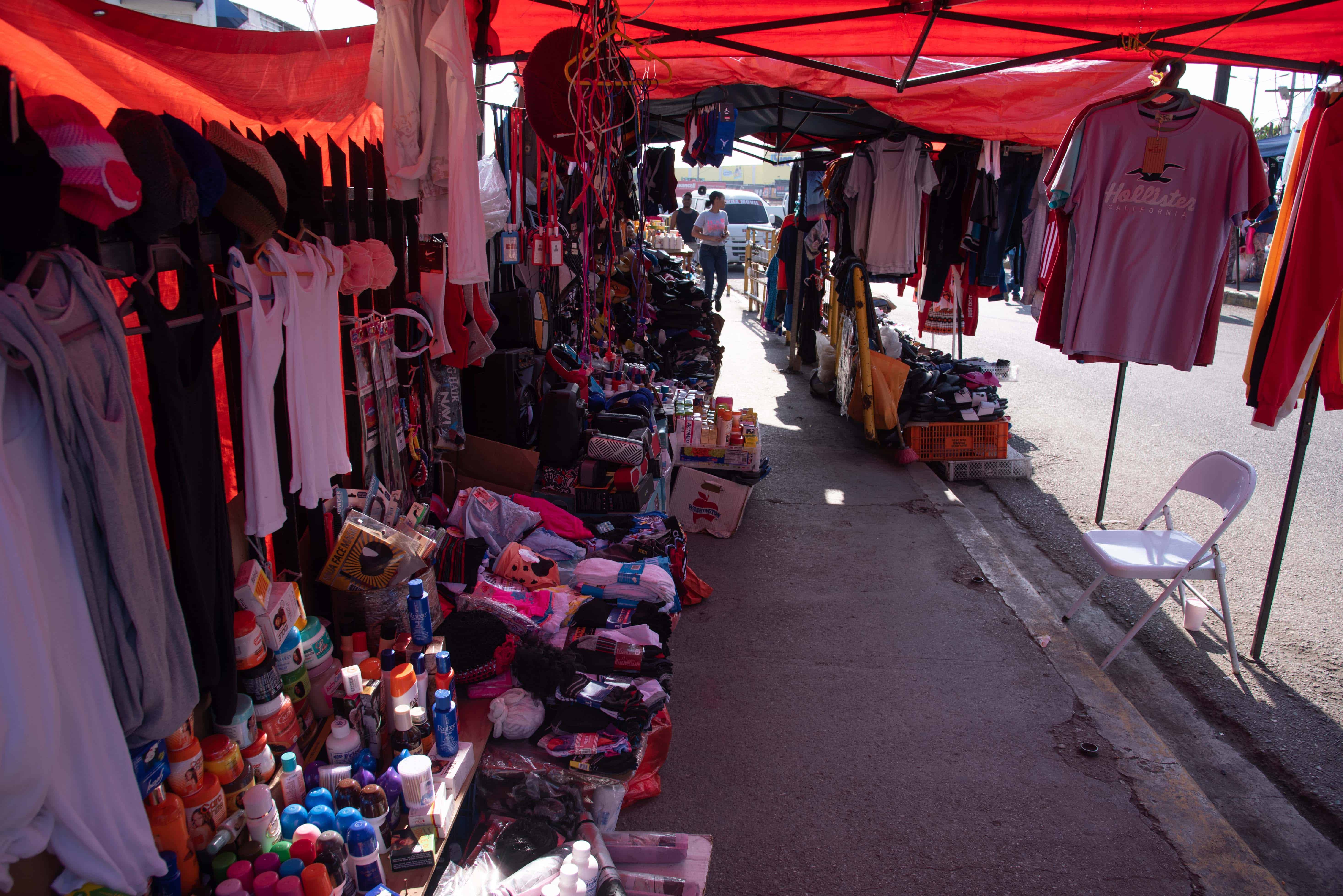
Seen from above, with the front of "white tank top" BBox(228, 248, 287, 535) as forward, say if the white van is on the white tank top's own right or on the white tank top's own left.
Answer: on the white tank top's own left

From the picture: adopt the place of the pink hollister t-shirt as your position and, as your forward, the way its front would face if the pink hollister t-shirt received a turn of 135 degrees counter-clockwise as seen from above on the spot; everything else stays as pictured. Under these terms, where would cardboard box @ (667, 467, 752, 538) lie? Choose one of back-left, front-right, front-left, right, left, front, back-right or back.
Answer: back-left

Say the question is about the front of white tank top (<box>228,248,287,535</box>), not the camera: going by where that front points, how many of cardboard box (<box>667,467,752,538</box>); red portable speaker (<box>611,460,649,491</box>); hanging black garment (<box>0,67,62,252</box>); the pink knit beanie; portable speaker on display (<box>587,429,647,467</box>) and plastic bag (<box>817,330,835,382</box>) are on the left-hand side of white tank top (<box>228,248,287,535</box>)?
4

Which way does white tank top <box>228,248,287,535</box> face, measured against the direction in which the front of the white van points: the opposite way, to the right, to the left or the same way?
to the left

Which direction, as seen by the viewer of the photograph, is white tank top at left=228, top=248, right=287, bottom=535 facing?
facing the viewer and to the right of the viewer

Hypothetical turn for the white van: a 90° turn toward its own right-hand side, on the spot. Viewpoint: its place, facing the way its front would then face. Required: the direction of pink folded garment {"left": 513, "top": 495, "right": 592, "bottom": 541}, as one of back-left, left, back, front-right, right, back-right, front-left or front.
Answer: left

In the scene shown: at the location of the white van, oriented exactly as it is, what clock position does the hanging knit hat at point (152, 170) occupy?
The hanging knit hat is roughly at 12 o'clock from the white van.

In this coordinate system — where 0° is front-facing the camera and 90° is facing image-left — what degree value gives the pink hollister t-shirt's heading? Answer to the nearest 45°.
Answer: approximately 0°

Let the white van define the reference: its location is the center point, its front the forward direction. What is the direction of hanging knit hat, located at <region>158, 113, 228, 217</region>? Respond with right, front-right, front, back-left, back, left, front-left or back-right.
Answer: front

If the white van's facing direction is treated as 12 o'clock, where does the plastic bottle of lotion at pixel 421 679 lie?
The plastic bottle of lotion is roughly at 12 o'clock from the white van.

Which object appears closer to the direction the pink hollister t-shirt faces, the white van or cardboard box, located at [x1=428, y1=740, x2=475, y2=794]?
the cardboard box

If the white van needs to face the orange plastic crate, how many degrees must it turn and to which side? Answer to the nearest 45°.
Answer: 0° — it already faces it

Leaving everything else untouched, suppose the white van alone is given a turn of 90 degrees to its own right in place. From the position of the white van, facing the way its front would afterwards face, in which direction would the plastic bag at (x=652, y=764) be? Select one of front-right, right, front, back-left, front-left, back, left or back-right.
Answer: left

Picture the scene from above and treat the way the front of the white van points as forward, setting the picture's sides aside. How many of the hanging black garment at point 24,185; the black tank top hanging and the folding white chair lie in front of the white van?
3

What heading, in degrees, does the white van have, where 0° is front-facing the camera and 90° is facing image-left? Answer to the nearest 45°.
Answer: approximately 0°
